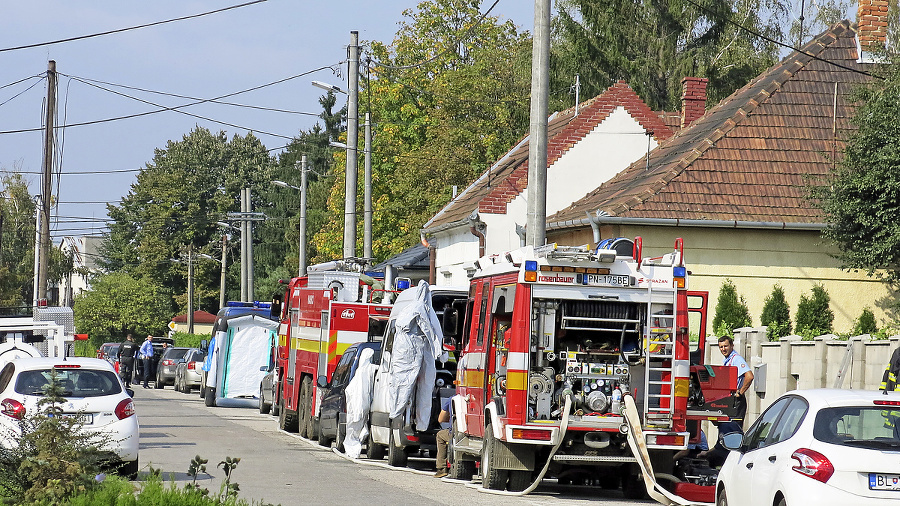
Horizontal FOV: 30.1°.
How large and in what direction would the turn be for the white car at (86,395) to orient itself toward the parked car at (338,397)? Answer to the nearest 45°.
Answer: approximately 45° to its right

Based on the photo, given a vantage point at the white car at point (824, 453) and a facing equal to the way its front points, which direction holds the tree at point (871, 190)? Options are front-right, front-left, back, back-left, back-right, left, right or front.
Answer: front-right

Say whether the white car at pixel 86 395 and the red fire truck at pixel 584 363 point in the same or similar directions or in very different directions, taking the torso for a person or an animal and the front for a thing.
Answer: same or similar directions

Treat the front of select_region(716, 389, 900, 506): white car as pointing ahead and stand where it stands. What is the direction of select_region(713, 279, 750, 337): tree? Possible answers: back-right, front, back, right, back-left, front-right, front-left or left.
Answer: front-right

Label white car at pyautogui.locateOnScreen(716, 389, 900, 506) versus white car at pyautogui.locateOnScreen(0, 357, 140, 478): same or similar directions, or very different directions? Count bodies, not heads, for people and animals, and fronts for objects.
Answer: same or similar directions

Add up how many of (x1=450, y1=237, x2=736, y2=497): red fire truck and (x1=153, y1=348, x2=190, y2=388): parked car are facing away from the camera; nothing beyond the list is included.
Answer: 2

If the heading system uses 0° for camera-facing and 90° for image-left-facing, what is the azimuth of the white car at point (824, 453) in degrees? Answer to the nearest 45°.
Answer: approximately 135°

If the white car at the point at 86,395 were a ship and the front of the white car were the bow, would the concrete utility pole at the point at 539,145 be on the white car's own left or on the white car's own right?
on the white car's own right

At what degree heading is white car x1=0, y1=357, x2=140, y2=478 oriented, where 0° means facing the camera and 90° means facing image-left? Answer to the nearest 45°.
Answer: approximately 180°

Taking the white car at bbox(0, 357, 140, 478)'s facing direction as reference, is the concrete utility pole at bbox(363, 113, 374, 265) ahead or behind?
ahead

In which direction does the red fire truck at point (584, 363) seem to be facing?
away from the camera

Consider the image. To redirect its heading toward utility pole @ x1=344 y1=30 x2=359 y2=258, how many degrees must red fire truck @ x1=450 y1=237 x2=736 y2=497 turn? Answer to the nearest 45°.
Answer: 0° — it already faces it

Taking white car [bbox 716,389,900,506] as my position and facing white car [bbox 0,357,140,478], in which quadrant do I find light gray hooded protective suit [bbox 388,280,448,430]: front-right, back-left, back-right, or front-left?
front-right

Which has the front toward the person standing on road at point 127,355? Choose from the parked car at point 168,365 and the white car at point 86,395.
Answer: the white car

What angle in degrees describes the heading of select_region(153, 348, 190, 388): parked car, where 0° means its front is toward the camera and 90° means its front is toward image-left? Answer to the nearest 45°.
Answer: approximately 180°

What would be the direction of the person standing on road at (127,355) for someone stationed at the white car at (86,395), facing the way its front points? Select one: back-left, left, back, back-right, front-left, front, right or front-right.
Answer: front

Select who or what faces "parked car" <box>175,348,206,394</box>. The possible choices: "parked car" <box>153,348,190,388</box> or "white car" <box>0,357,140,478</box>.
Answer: the white car

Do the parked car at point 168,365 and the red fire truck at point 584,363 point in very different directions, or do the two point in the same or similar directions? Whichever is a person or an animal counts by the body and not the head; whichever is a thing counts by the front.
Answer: same or similar directions
